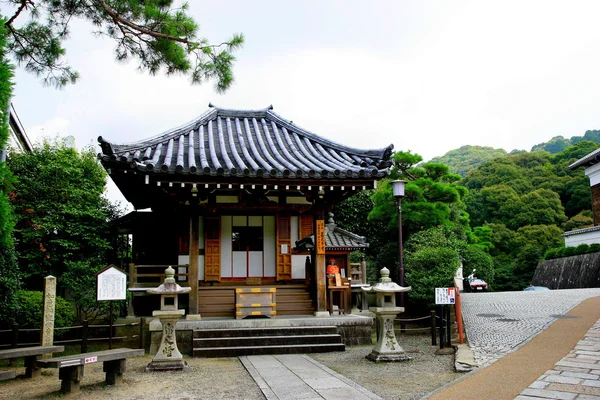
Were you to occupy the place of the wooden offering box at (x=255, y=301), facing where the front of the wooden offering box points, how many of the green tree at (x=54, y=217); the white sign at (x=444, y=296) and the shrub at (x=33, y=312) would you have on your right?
2

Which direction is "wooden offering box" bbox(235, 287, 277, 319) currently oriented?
toward the camera

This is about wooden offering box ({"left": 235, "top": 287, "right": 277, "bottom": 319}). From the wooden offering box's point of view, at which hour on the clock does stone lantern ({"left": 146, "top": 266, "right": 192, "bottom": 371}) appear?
The stone lantern is roughly at 1 o'clock from the wooden offering box.

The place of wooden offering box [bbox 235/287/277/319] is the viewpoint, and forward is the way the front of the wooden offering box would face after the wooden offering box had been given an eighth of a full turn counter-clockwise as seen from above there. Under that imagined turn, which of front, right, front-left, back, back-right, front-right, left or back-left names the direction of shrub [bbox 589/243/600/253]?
left

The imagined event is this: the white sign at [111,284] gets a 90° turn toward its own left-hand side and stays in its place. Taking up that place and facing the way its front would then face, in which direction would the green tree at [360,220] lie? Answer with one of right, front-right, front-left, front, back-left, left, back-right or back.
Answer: front-left

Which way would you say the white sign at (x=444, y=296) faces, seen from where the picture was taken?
facing the viewer

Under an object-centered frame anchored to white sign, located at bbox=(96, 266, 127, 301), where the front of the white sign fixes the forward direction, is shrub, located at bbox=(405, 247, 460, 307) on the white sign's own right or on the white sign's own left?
on the white sign's own left

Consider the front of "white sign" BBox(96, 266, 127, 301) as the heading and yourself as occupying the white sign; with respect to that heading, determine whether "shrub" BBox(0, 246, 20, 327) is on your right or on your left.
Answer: on your right

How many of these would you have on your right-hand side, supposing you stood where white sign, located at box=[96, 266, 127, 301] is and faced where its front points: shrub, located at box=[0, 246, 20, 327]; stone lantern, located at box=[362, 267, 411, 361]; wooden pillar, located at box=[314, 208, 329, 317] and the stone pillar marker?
2

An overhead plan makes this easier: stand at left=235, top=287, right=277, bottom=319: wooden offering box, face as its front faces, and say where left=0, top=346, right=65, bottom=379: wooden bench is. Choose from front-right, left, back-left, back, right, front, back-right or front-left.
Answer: front-right

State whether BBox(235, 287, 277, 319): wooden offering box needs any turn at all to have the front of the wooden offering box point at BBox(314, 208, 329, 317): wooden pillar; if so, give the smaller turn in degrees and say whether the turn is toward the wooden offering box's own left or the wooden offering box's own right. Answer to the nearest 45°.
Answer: approximately 90° to the wooden offering box's own left

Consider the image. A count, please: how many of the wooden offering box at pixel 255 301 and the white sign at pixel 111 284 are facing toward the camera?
2

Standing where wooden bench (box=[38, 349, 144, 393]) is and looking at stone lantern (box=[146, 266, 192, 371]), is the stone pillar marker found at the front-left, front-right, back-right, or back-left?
front-left

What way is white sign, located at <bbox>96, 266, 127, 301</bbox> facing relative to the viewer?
toward the camera

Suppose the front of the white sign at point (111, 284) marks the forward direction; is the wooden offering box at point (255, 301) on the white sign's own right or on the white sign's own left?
on the white sign's own left

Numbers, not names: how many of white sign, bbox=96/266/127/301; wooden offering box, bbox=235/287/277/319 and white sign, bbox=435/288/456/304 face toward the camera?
3
